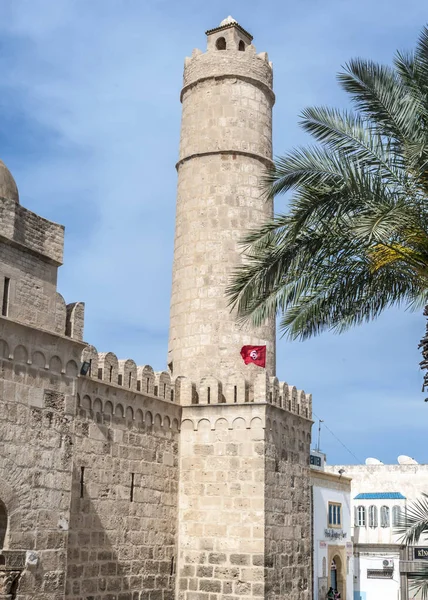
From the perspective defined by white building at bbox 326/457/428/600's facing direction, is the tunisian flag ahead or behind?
ahead

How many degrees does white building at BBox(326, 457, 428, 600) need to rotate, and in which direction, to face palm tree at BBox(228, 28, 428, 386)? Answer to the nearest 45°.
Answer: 0° — it already faces it

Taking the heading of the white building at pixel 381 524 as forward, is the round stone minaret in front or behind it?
in front

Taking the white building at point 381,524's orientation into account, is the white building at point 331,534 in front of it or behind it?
in front

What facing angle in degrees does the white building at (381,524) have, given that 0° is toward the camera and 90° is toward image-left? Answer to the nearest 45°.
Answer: approximately 0°
